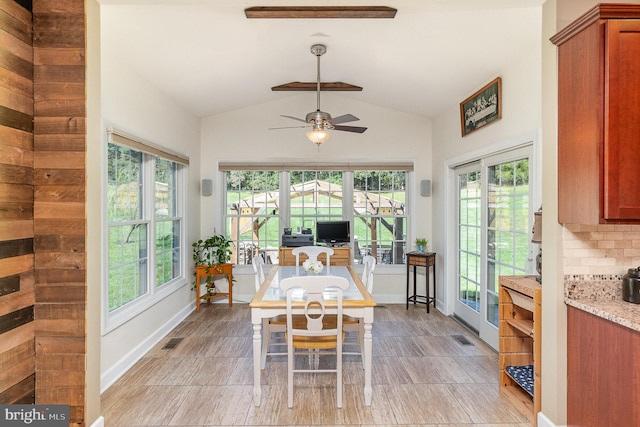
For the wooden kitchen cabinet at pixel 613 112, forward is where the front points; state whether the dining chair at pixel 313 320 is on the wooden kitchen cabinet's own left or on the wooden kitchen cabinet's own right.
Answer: on the wooden kitchen cabinet's own right

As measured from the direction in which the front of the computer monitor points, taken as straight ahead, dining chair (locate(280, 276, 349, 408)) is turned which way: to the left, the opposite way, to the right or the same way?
the opposite way

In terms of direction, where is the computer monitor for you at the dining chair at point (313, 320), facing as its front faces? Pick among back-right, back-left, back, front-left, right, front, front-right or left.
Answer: front

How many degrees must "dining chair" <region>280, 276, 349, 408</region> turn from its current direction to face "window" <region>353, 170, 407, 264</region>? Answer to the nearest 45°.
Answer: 0° — it already faces it

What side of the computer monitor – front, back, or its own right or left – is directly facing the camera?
front

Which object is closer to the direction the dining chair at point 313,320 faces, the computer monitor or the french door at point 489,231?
the computer monitor

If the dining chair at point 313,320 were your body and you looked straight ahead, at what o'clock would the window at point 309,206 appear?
The window is roughly at 12 o'clock from the dining chair.

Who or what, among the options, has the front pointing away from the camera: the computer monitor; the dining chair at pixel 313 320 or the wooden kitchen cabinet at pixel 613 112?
the dining chair

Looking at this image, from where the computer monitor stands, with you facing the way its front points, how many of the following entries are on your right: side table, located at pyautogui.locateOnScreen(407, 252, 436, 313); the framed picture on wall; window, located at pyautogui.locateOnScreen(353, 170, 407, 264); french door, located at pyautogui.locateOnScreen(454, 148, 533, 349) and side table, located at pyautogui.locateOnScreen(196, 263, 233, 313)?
1

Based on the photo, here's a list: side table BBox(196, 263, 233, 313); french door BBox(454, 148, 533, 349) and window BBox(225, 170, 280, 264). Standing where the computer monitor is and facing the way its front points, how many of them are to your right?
2

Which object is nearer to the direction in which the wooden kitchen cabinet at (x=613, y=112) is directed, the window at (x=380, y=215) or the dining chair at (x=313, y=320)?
the dining chair

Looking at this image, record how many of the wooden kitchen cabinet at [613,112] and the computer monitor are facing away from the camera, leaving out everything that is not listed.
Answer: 0

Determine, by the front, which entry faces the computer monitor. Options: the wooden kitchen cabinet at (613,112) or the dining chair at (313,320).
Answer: the dining chair

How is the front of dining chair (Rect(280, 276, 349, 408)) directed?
away from the camera

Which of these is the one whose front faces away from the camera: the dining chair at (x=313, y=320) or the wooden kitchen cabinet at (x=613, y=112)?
the dining chair
